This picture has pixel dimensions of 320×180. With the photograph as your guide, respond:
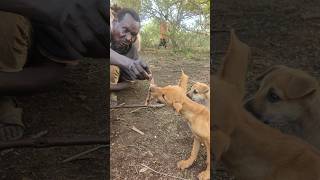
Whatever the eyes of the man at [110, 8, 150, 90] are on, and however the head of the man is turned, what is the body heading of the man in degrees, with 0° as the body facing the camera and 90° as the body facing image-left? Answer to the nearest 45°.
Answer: approximately 315°

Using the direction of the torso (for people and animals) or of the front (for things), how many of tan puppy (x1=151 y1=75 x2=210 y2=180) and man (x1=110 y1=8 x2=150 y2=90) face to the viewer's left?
1

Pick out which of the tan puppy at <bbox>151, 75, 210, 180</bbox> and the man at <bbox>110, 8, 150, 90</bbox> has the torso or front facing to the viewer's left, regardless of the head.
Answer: the tan puppy

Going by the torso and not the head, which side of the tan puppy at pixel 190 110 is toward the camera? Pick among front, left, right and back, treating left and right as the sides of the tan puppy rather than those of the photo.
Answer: left
